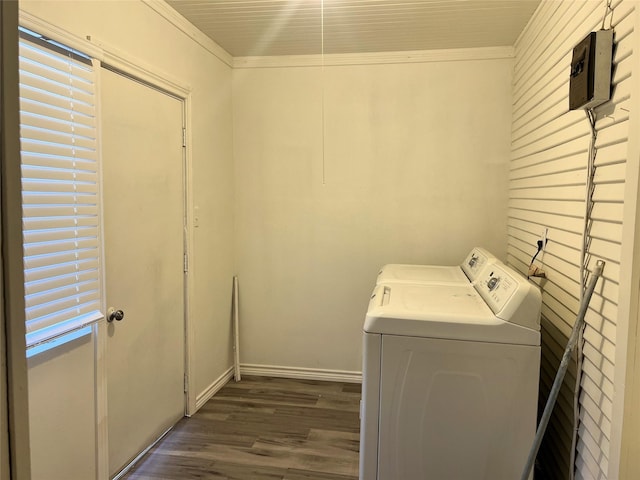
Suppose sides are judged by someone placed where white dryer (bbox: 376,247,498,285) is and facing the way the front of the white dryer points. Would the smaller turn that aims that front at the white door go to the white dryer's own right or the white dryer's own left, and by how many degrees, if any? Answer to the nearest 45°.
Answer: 0° — it already faces it

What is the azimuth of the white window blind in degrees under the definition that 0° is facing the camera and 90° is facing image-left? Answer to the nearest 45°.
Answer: approximately 315°

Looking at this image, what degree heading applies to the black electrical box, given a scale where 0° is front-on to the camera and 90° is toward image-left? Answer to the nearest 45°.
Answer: approximately 45°

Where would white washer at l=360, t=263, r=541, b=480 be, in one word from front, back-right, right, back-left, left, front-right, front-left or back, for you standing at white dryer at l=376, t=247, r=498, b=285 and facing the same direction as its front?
left

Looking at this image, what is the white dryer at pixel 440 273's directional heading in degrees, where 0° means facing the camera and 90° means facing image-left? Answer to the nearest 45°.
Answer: approximately 90°

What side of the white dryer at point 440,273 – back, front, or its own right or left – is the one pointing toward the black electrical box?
left

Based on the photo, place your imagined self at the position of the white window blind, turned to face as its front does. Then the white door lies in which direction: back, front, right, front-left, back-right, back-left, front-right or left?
left

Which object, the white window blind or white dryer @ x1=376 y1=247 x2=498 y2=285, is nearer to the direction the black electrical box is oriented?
the white window blind

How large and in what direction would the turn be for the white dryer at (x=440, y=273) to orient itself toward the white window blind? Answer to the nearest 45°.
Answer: approximately 45° to its left

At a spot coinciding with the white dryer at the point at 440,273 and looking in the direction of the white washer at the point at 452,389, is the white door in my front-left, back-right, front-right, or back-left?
front-right

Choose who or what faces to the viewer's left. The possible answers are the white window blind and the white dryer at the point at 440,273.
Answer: the white dryer

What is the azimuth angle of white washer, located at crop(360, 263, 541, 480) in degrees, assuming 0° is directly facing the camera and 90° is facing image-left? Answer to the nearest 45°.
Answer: approximately 90°

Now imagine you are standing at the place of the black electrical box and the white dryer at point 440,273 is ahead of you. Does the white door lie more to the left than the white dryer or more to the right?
left

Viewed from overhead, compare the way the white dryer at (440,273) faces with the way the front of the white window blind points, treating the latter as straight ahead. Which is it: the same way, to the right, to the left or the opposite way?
the opposite way
